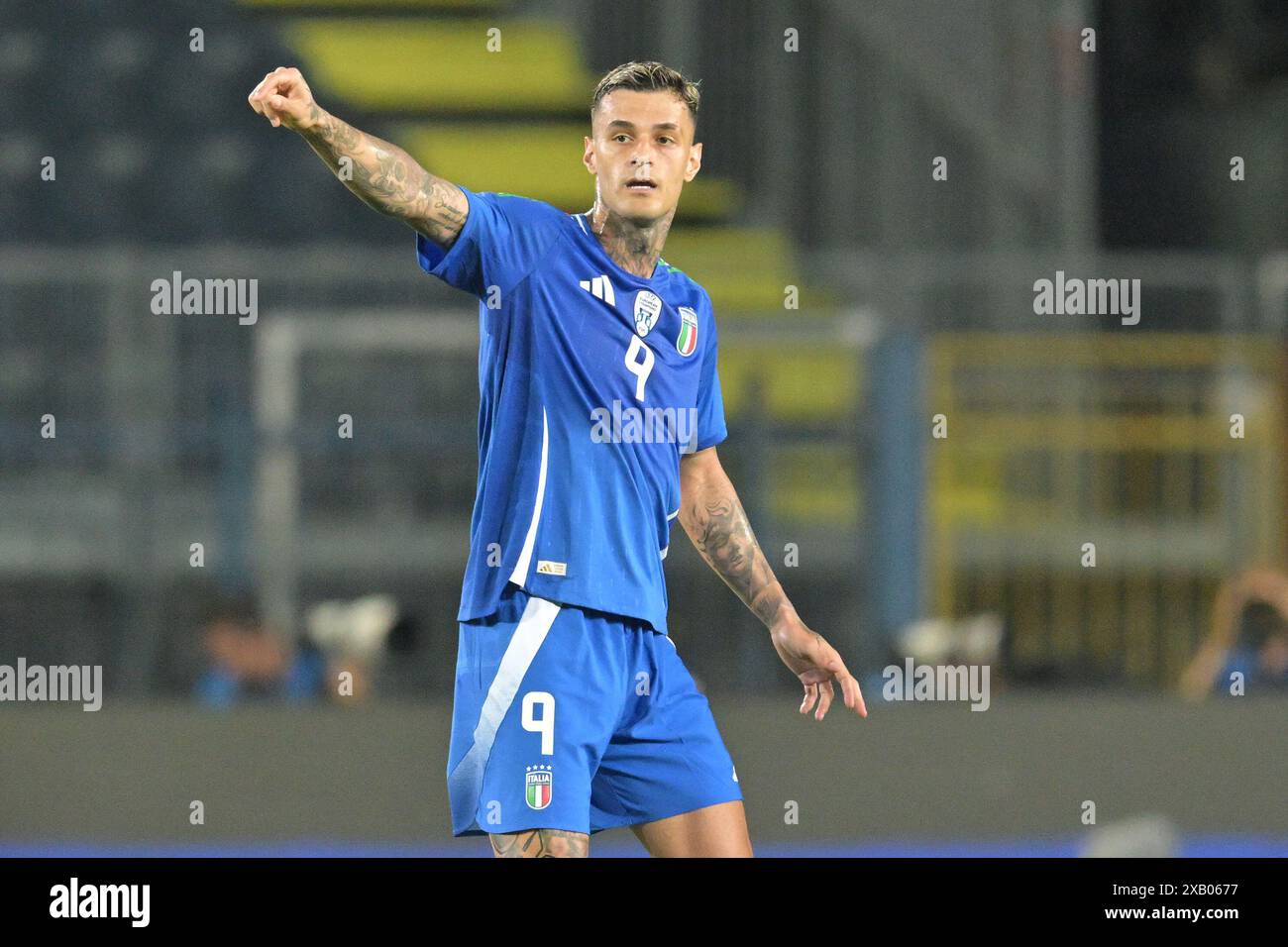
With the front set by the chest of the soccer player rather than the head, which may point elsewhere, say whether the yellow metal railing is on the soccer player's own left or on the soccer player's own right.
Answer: on the soccer player's own left

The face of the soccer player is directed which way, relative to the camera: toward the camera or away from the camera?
toward the camera

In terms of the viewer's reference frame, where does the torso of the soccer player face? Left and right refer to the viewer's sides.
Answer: facing the viewer and to the right of the viewer

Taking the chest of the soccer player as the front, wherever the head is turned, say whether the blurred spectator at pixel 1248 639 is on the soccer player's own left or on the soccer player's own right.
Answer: on the soccer player's own left

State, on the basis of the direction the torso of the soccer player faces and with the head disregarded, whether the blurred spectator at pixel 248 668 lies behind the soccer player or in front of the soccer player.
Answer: behind

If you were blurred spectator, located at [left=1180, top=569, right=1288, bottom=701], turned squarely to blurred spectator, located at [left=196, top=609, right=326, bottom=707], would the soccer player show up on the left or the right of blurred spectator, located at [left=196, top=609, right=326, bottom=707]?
left
